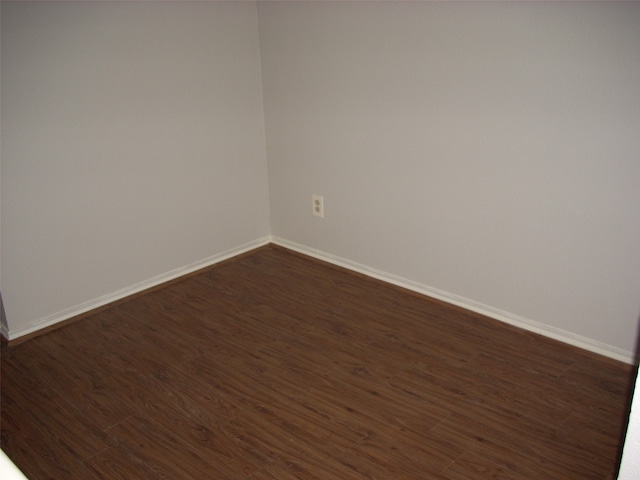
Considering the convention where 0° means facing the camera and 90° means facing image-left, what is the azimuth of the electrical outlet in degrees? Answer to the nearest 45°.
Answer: approximately 45°
